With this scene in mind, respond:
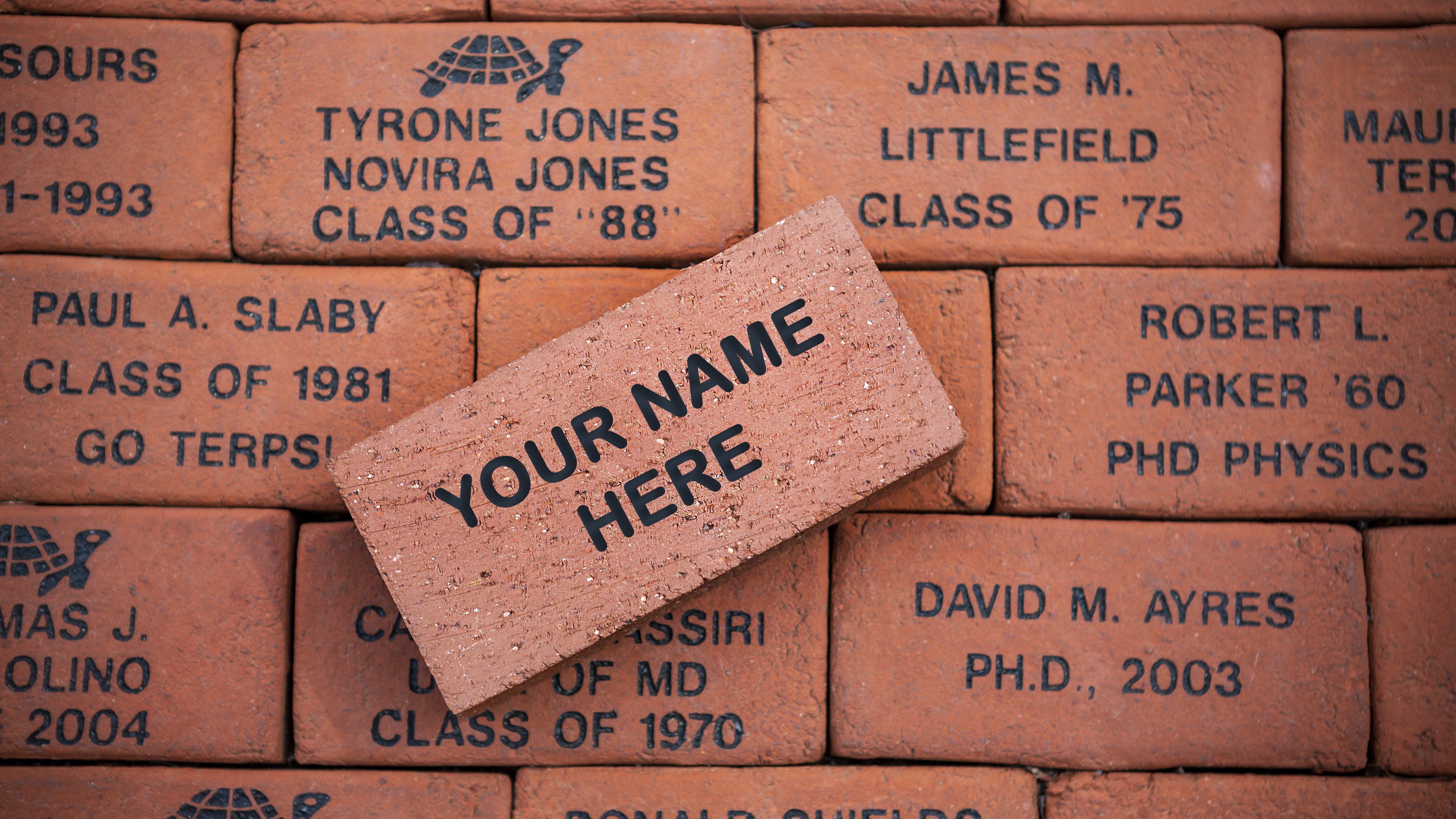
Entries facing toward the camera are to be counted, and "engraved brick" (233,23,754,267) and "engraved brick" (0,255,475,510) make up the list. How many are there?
2

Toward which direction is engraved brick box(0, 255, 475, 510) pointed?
toward the camera

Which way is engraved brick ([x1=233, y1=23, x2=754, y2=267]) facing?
toward the camera

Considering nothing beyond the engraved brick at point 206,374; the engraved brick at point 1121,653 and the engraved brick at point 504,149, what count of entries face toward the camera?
3
